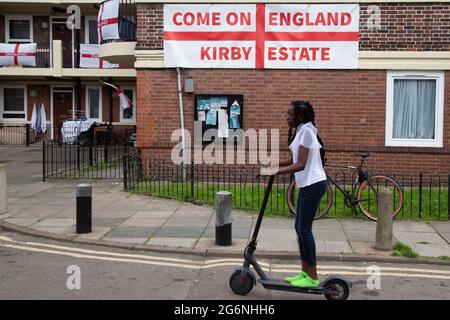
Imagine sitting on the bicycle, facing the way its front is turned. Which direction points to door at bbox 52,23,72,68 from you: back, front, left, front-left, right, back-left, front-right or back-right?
front-right

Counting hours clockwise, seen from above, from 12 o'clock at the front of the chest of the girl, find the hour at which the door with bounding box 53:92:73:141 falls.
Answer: The door is roughly at 2 o'clock from the girl.

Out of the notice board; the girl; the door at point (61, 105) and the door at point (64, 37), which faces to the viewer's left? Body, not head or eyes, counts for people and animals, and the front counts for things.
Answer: the girl

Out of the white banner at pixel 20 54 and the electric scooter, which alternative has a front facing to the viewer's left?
the electric scooter

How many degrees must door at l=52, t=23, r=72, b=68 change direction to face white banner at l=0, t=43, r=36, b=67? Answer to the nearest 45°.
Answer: approximately 45° to its right

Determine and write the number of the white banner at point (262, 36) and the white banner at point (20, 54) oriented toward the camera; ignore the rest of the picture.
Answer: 2

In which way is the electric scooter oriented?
to the viewer's left

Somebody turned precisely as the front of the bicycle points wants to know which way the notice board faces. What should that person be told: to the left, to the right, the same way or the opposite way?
to the left

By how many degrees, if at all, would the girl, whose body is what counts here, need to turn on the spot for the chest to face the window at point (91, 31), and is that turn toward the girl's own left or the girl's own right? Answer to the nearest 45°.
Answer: approximately 45° to the girl's own right

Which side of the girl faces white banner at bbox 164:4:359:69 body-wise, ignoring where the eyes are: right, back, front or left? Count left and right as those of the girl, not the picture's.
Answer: right

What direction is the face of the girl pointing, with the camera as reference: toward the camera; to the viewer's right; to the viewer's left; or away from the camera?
to the viewer's left
